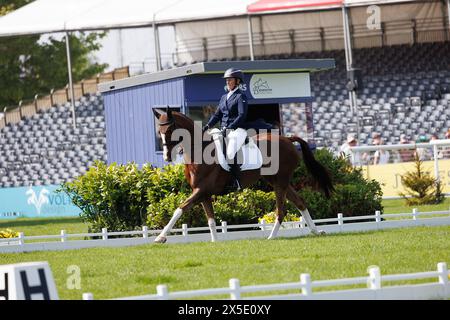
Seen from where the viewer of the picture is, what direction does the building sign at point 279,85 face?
facing the viewer

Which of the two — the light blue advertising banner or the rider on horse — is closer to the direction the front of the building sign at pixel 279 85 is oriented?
the rider on horse

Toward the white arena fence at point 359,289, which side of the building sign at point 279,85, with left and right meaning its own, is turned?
front

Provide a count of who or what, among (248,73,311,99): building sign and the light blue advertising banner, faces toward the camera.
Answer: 2

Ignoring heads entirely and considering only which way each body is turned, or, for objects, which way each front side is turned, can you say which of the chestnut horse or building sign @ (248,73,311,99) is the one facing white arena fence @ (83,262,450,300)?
the building sign

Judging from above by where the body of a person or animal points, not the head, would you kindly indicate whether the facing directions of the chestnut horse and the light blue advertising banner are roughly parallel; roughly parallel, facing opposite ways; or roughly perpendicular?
roughly perpendicular

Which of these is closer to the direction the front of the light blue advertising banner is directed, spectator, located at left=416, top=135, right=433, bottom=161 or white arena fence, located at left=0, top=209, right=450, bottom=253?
the white arena fence

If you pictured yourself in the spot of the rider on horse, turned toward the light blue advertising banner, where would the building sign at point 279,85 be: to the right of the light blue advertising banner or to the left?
right

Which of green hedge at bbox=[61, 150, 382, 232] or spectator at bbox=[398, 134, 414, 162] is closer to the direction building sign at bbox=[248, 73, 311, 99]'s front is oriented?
the green hedge

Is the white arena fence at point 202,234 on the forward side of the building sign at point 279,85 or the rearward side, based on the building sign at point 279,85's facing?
on the forward side

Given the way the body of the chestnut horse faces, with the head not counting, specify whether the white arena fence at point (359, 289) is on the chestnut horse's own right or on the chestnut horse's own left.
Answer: on the chestnut horse's own left

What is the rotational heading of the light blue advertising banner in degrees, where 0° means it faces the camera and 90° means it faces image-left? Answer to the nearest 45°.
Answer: approximately 0°

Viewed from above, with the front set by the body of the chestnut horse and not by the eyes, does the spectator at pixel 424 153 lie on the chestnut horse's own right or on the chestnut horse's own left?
on the chestnut horse's own right

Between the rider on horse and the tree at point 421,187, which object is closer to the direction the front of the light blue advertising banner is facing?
the rider on horse

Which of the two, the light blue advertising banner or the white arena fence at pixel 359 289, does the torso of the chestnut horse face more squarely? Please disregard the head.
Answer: the light blue advertising banner

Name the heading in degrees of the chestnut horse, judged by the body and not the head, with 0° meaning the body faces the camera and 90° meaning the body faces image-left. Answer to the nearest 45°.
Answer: approximately 90°

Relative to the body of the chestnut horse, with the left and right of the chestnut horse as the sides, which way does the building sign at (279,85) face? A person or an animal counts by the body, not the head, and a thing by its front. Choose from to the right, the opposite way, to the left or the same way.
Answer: to the left
